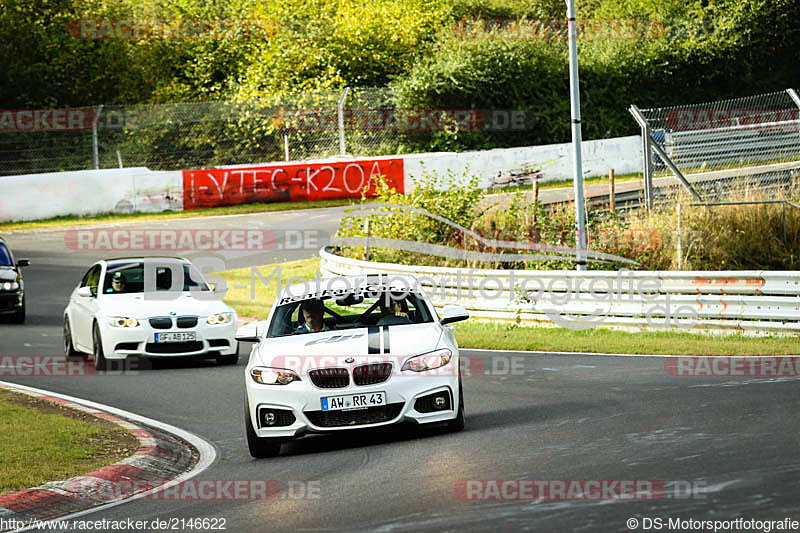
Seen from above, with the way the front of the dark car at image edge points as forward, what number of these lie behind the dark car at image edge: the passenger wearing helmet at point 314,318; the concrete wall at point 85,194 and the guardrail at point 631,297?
1

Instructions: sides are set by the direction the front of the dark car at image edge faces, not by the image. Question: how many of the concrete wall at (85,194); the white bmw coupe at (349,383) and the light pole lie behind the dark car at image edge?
1

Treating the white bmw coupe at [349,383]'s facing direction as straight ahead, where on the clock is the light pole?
The light pole is roughly at 7 o'clock from the white bmw coupe.

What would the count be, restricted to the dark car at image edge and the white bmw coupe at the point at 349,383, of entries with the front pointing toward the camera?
2

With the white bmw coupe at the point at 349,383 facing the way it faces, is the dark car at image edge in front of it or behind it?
behind

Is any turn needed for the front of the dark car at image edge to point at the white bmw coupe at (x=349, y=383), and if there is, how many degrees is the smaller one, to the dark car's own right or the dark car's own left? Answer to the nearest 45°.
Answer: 0° — it already faces it

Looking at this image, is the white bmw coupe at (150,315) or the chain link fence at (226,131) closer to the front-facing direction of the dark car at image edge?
the white bmw coupe

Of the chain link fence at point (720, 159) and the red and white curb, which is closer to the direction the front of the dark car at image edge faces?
the red and white curb

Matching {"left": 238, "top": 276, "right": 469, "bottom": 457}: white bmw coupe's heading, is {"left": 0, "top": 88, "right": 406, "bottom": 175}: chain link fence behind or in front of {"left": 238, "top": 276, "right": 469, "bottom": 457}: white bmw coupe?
behind

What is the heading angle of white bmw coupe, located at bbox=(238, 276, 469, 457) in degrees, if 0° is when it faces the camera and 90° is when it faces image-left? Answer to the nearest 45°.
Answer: approximately 0°

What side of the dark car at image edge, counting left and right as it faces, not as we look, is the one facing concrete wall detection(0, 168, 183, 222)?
back

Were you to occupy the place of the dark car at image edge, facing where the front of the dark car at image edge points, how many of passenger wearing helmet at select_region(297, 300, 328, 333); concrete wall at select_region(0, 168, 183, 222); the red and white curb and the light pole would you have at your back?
1

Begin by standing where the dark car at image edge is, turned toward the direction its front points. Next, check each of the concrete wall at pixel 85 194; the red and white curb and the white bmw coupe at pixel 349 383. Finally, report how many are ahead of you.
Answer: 2
